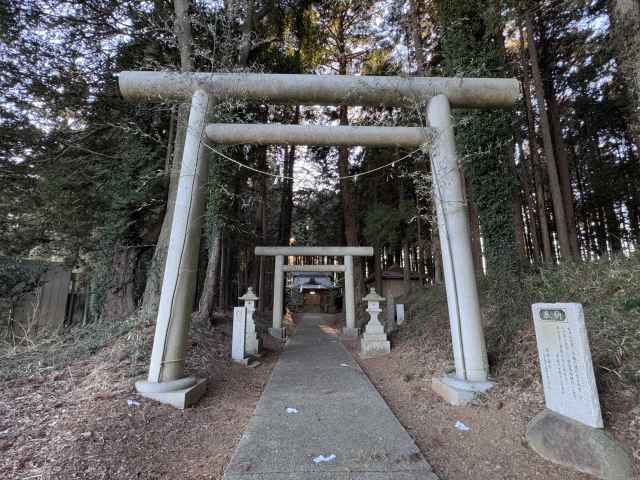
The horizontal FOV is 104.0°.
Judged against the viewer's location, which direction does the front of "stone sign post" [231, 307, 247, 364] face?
facing the viewer

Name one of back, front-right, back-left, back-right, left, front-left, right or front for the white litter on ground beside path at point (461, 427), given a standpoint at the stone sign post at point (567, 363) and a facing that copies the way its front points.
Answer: front-right

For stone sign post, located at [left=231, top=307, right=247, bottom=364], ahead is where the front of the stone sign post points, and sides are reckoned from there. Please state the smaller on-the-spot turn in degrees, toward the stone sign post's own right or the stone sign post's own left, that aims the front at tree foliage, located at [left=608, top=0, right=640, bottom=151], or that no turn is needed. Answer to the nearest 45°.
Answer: approximately 45° to the stone sign post's own left

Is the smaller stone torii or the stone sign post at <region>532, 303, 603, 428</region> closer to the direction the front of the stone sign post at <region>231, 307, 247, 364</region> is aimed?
the stone sign post

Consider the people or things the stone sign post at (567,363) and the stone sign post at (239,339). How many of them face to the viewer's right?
0

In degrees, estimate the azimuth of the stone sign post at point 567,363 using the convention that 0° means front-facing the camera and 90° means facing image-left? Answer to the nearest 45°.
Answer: approximately 45°

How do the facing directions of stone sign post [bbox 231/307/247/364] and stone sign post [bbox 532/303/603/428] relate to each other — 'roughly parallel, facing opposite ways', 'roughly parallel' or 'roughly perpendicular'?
roughly perpendicular

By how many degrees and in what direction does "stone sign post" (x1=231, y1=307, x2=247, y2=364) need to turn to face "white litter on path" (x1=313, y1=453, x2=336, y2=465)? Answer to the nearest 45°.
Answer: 0° — it already faces it

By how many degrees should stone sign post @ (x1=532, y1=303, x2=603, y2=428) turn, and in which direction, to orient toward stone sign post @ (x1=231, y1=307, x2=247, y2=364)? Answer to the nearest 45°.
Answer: approximately 45° to its right

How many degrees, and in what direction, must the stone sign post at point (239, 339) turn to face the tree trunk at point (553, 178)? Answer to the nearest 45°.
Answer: approximately 90° to its left

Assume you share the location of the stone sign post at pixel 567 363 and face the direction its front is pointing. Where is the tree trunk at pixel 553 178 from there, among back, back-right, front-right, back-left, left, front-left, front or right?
back-right

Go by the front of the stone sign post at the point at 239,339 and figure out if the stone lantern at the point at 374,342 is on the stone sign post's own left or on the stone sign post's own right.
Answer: on the stone sign post's own left

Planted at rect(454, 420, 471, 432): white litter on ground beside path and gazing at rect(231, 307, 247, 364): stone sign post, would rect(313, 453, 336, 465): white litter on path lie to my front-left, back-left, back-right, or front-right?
front-left

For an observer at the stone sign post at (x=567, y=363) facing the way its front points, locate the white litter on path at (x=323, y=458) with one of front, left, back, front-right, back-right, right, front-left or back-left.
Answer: front
